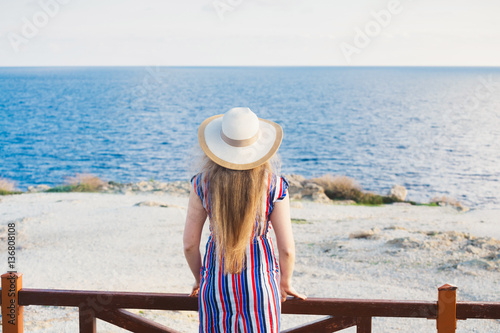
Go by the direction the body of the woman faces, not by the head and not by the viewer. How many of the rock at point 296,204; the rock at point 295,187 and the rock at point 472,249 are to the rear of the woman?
0

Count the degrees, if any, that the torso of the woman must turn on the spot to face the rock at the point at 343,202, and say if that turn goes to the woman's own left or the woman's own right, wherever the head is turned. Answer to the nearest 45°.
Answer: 0° — they already face it

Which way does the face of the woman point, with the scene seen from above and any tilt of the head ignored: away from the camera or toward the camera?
away from the camera

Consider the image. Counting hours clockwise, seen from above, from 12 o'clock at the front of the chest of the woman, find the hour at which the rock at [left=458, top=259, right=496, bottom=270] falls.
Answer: The rock is roughly at 1 o'clock from the woman.

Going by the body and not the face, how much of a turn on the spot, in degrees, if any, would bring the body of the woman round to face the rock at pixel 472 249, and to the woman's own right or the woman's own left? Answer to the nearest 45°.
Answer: approximately 45° to the woman's own right

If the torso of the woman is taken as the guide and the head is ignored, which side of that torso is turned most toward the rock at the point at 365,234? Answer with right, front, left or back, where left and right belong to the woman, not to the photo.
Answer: front

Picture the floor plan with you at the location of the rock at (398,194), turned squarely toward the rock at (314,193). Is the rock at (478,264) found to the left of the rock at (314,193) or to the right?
left

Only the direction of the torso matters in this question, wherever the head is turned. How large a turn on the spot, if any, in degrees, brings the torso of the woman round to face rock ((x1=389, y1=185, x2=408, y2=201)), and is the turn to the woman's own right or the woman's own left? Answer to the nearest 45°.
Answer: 0° — they already face it

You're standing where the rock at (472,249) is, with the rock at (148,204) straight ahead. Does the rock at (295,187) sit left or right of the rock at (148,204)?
right

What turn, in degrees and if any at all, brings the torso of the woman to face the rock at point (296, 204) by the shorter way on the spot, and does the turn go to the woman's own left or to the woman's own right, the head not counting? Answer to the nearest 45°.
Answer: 0° — they already face it

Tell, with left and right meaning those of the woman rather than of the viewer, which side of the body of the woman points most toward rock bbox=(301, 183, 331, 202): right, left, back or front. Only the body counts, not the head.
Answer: front

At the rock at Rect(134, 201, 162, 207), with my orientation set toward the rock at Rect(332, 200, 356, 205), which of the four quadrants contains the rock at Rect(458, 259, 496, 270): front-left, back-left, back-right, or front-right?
front-right

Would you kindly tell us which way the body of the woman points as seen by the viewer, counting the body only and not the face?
away from the camera

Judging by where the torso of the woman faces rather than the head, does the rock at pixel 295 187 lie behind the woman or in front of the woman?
in front

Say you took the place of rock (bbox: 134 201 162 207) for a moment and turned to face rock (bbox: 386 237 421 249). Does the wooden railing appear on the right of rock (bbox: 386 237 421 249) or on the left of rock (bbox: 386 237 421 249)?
right
